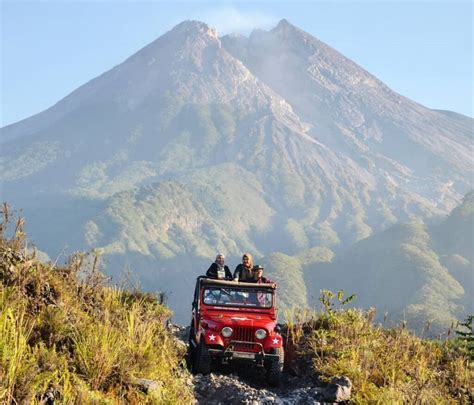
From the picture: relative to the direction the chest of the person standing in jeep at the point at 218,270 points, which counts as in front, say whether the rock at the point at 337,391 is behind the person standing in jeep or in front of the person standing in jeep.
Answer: in front

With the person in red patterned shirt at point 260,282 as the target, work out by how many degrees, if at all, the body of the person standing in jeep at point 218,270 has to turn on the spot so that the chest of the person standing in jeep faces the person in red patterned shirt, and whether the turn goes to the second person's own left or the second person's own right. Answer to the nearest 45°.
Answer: approximately 45° to the second person's own left

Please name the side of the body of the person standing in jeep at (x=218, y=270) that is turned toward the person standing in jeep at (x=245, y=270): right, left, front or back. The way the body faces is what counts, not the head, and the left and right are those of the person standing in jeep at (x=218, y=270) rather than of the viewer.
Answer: left

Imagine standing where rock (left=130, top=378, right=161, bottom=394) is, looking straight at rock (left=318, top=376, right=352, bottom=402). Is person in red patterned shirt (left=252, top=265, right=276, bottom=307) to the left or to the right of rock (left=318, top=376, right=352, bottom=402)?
left

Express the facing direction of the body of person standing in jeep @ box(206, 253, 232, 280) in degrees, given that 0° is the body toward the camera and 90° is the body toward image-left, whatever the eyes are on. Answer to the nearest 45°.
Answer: approximately 0°
